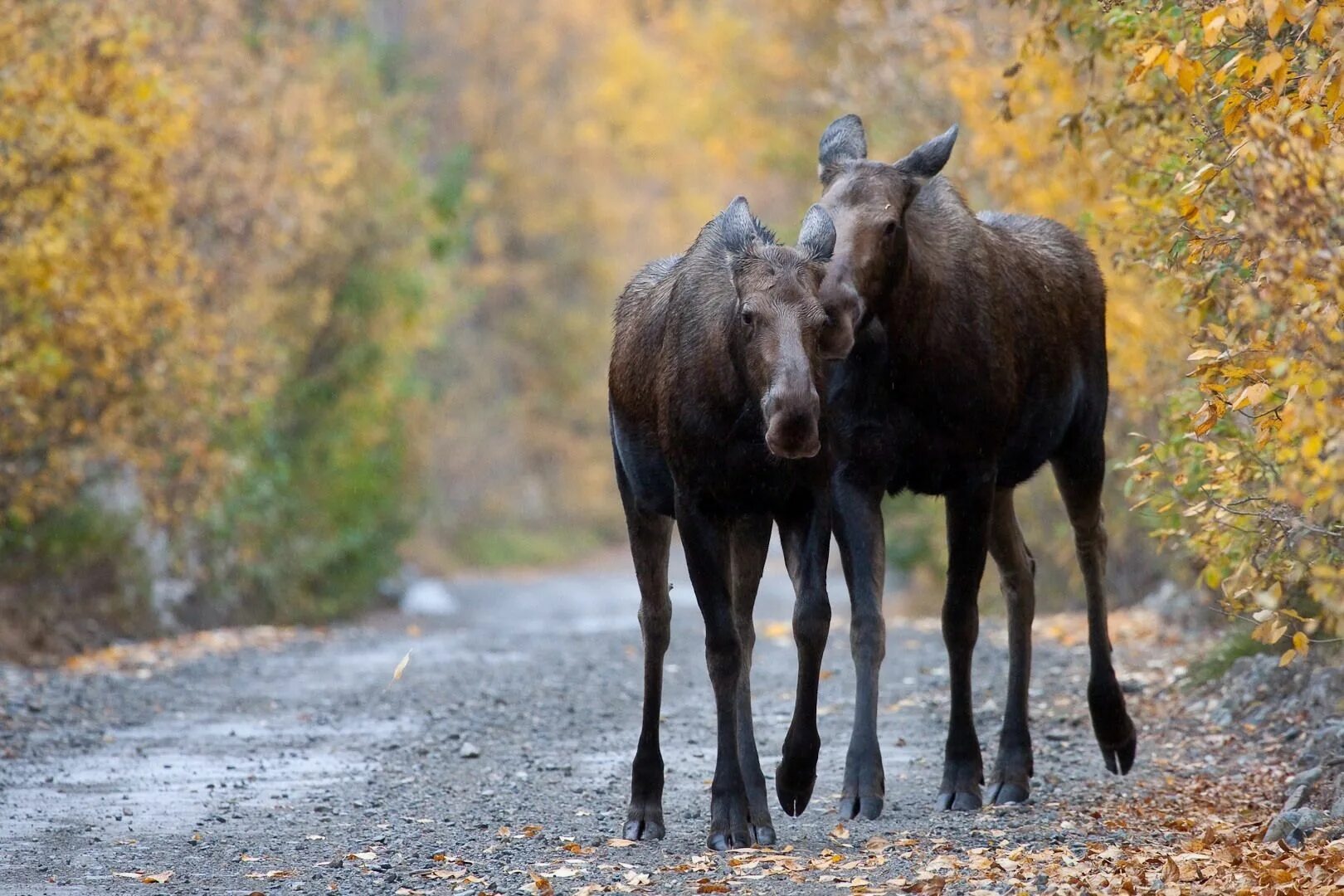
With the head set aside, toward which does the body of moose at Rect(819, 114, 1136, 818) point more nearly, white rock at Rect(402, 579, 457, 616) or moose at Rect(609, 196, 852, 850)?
the moose

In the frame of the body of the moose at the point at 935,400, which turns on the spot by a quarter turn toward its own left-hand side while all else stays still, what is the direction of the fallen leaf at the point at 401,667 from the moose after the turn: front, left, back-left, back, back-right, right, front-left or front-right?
back

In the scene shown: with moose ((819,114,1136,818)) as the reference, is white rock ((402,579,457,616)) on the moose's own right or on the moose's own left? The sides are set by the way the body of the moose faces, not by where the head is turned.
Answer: on the moose's own right

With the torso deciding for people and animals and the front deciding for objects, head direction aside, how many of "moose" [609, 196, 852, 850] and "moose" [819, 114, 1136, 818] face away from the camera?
0

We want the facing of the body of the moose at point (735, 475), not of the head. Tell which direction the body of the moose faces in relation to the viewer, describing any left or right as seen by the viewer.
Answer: facing the viewer and to the right of the viewer

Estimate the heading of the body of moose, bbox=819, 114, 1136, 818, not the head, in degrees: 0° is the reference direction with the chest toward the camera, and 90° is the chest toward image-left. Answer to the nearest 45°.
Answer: approximately 45°

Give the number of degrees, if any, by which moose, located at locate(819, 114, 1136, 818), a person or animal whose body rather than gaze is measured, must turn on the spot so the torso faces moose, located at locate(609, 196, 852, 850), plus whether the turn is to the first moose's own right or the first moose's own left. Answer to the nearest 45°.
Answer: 0° — it already faces it

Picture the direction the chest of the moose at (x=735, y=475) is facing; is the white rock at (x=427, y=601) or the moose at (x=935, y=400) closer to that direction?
the moose

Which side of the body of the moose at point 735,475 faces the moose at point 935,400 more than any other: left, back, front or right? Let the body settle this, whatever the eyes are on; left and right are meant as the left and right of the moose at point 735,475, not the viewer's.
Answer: left
